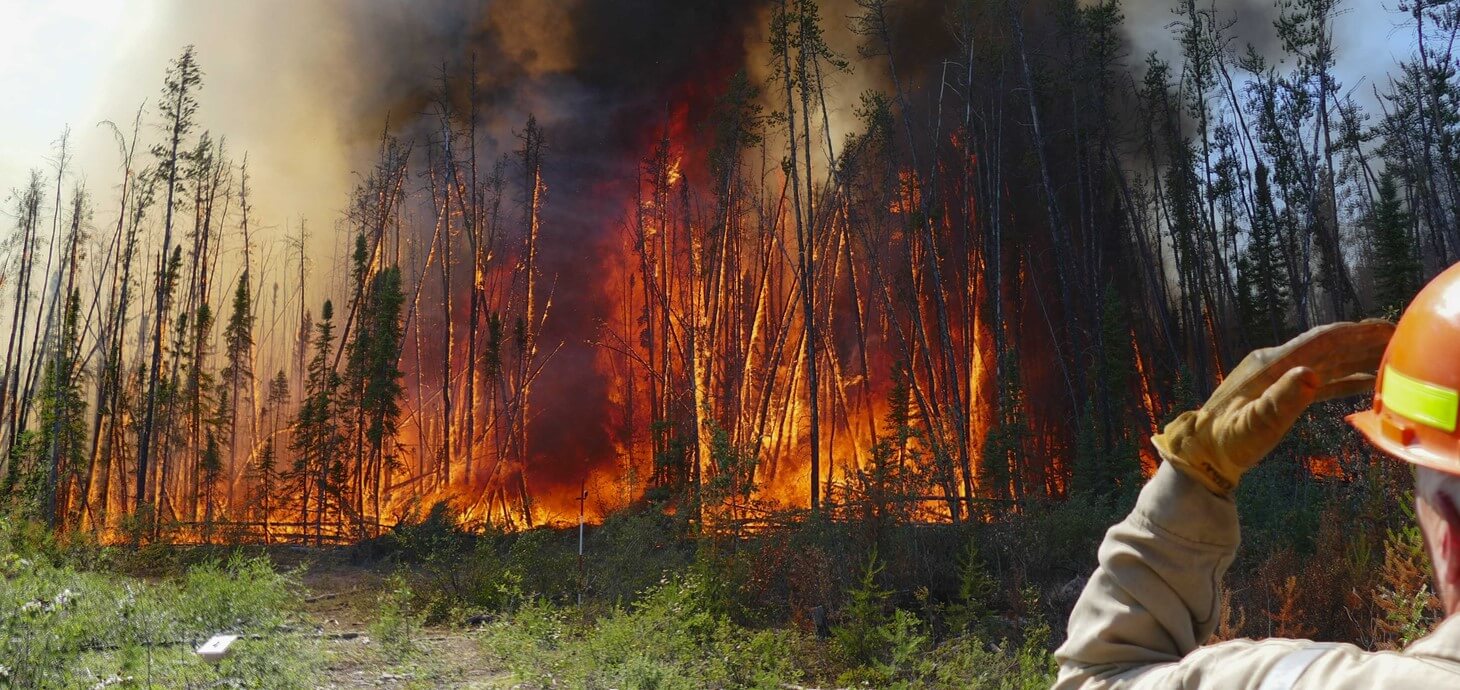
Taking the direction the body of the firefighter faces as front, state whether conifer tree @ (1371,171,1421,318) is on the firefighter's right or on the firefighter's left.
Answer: on the firefighter's right

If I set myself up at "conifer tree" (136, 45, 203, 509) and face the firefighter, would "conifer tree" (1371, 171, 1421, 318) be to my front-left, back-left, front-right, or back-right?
front-left

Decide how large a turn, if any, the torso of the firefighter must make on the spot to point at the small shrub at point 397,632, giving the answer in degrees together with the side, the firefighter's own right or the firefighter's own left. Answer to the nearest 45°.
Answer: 0° — they already face it

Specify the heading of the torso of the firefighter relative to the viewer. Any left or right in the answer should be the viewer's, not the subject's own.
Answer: facing away from the viewer and to the left of the viewer

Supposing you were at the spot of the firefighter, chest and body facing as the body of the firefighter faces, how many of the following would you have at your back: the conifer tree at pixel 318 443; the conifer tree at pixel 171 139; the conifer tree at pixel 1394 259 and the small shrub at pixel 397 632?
0

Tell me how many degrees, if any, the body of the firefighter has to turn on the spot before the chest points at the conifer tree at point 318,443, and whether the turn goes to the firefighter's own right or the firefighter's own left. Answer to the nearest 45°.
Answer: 0° — they already face it

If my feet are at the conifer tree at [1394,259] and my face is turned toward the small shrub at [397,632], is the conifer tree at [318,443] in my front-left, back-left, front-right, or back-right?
front-right

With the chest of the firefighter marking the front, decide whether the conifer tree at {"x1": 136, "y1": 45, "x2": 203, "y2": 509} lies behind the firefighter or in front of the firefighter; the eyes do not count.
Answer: in front

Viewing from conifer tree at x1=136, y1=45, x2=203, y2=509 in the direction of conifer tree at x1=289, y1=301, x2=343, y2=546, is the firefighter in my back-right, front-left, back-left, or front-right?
front-right

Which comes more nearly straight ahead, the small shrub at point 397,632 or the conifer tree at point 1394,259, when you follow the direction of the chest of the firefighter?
the small shrub
